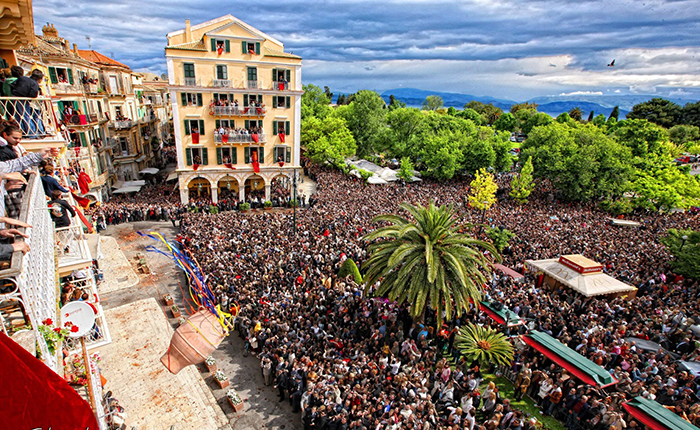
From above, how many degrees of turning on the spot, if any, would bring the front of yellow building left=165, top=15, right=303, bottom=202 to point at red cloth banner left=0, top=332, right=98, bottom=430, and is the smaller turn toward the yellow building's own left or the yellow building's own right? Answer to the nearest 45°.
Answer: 0° — it already faces it

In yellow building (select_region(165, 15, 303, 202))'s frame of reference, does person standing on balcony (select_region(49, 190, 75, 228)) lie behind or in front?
in front

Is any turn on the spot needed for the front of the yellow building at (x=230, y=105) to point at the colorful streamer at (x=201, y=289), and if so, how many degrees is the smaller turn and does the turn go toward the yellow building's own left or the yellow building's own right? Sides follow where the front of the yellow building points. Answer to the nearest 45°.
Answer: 0° — it already faces it

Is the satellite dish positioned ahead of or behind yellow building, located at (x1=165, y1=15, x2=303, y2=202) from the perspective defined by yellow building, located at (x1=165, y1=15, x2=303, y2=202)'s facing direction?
ahead

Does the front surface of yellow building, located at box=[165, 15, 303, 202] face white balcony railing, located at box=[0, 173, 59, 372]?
yes

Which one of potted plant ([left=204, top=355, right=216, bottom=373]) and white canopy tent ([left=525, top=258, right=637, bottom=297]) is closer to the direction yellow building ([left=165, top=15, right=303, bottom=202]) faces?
the potted plant

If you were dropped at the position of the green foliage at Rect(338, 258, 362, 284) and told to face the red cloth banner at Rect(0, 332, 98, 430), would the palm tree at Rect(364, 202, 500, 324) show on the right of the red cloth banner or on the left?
left

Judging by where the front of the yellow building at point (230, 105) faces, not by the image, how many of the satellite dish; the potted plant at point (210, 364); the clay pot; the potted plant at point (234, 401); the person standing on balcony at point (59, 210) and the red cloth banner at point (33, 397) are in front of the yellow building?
6

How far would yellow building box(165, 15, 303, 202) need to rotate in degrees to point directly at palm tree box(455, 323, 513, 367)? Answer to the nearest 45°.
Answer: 0° — it already faces it

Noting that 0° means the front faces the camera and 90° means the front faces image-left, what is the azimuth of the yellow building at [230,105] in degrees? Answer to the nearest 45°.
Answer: approximately 0°

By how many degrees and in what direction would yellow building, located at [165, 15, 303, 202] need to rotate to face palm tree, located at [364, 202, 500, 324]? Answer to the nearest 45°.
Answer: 0° — it already faces it

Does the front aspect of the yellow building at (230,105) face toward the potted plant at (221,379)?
yes

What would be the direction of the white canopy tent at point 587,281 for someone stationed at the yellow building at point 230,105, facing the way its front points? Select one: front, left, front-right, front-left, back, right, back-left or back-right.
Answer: front-left

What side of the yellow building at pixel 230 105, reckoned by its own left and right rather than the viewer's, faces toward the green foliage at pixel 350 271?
front
